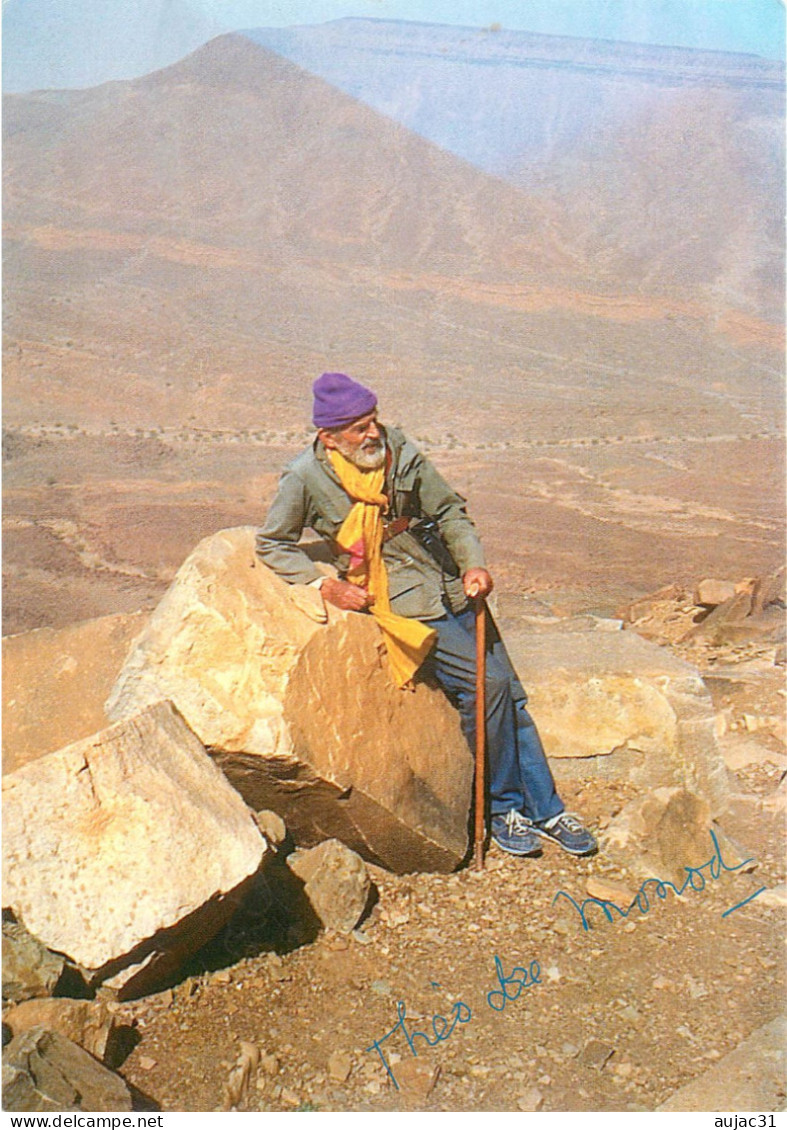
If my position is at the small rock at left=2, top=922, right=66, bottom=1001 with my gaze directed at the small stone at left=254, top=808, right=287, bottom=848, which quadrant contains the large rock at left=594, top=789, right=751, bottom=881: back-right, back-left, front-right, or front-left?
front-right

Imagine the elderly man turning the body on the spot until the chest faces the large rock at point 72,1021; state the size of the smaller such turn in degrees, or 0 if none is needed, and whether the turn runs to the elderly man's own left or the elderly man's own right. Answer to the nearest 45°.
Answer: approximately 90° to the elderly man's own right

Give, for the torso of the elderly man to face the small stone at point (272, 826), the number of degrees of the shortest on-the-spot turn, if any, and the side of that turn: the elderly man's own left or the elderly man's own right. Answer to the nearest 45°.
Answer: approximately 90° to the elderly man's own right

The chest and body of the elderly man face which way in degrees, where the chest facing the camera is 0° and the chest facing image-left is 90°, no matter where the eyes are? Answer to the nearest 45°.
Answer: approximately 315°

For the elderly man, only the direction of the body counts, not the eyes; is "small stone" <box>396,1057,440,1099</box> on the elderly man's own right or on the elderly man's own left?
on the elderly man's own right

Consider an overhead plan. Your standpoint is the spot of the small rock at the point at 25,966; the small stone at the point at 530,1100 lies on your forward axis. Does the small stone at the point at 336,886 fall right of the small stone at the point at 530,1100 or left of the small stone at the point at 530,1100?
left

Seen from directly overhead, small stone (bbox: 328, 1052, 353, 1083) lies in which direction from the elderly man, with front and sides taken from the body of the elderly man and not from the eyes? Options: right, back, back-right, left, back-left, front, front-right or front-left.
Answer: front-right

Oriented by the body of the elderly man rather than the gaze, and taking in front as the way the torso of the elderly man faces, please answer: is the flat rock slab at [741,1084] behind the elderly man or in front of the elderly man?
in front

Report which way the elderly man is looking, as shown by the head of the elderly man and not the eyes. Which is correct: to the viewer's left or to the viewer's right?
to the viewer's right

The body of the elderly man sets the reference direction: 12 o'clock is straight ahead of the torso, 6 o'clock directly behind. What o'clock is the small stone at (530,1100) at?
The small stone is roughly at 1 o'clock from the elderly man.

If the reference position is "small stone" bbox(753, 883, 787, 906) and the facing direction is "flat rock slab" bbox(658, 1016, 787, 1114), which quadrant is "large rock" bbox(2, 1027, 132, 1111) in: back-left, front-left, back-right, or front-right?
front-right

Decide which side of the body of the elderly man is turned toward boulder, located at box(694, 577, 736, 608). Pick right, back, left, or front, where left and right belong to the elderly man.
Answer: left
